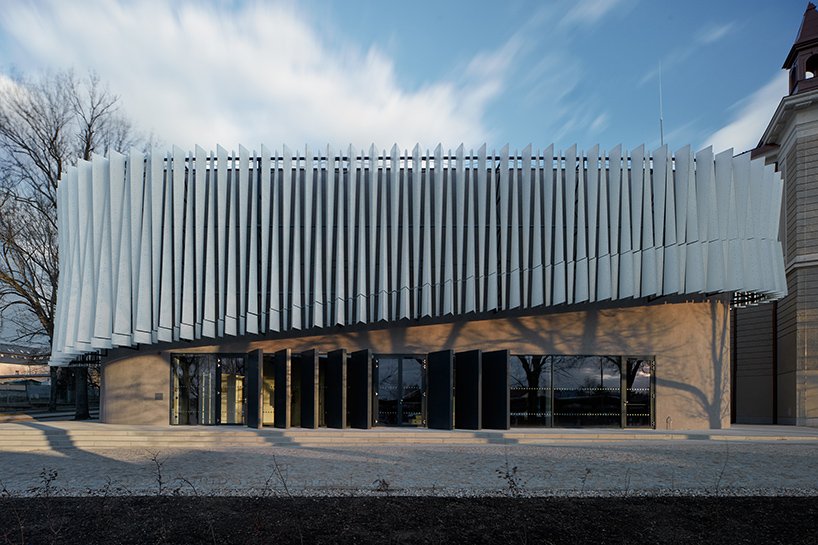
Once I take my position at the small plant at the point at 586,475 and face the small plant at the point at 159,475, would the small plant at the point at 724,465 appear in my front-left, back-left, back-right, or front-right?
back-right

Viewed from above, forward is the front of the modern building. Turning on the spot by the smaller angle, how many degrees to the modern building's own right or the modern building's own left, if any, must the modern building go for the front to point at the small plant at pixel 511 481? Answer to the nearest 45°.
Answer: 0° — it already faces it

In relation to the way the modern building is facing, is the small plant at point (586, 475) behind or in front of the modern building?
in front

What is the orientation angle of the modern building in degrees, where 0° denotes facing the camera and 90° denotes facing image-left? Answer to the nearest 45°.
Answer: approximately 0°

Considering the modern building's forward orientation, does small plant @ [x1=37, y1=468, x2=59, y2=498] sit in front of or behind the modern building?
in front
